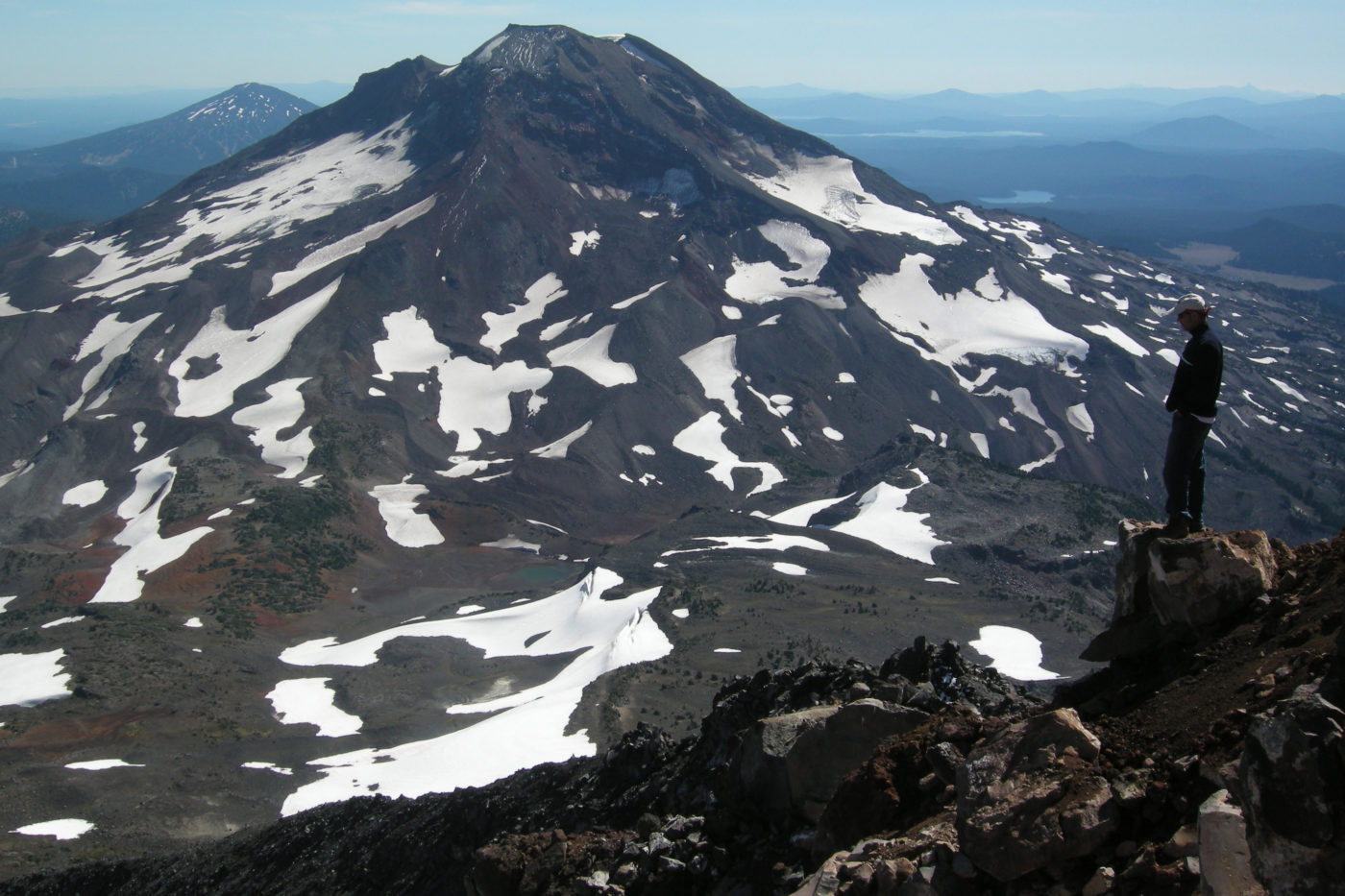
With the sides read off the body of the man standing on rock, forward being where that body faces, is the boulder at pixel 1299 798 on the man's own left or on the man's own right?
on the man's own left

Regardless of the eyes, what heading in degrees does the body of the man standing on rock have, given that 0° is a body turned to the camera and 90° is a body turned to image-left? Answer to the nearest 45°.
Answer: approximately 90°

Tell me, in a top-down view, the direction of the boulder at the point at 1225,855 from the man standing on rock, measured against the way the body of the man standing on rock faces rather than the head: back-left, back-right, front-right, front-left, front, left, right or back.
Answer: left

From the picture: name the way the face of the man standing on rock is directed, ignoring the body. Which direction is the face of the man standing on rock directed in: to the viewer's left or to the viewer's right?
to the viewer's left
